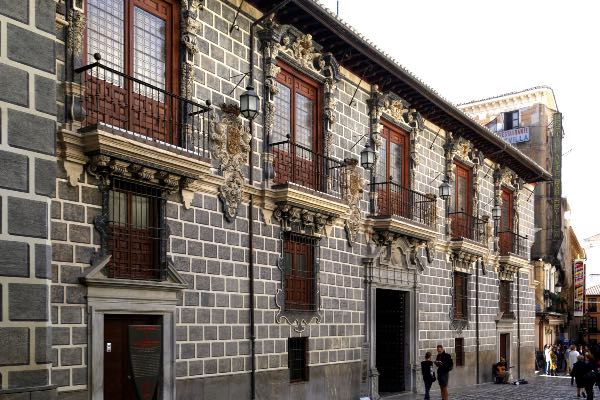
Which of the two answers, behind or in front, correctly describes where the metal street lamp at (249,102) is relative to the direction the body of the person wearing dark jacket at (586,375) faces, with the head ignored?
behind

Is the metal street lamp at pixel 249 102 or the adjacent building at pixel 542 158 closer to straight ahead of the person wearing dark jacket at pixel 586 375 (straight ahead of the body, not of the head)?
the adjacent building

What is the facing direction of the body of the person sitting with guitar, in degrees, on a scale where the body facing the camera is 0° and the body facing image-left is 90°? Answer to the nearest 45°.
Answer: approximately 315°

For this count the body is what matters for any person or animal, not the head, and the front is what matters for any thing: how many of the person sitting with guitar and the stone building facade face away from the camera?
0

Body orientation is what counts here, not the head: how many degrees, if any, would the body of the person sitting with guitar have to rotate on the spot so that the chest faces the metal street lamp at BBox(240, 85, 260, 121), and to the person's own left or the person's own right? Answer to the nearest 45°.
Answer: approximately 45° to the person's own right

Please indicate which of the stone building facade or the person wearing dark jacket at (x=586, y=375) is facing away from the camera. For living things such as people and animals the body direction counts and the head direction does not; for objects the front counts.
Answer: the person wearing dark jacket

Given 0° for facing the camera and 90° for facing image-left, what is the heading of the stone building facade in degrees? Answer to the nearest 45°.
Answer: approximately 315°

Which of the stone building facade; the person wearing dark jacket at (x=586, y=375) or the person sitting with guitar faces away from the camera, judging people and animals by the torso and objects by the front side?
the person wearing dark jacket

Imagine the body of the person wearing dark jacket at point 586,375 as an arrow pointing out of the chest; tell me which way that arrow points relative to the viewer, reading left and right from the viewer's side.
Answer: facing away from the viewer

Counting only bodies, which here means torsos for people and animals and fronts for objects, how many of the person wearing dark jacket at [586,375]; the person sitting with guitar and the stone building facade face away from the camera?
1

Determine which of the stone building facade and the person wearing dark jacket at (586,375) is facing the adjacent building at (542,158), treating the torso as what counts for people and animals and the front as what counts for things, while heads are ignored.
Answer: the person wearing dark jacket
